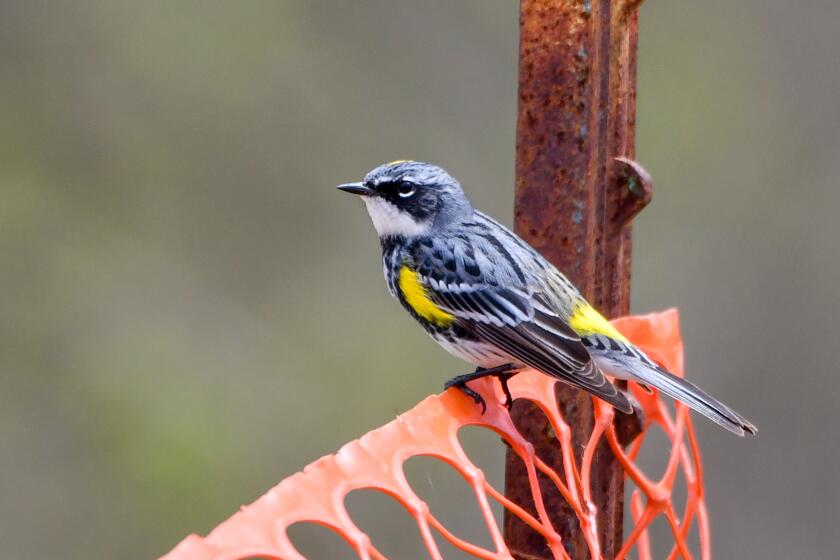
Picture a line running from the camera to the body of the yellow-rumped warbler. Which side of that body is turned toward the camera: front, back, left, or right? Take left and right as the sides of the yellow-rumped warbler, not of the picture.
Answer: left
